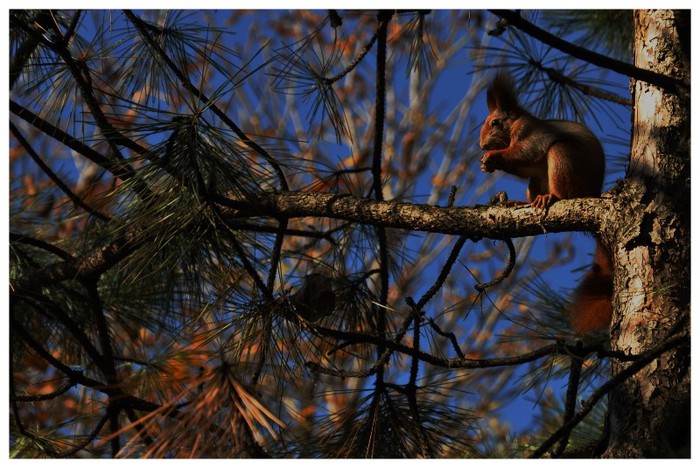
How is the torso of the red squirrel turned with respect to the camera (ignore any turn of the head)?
to the viewer's left
